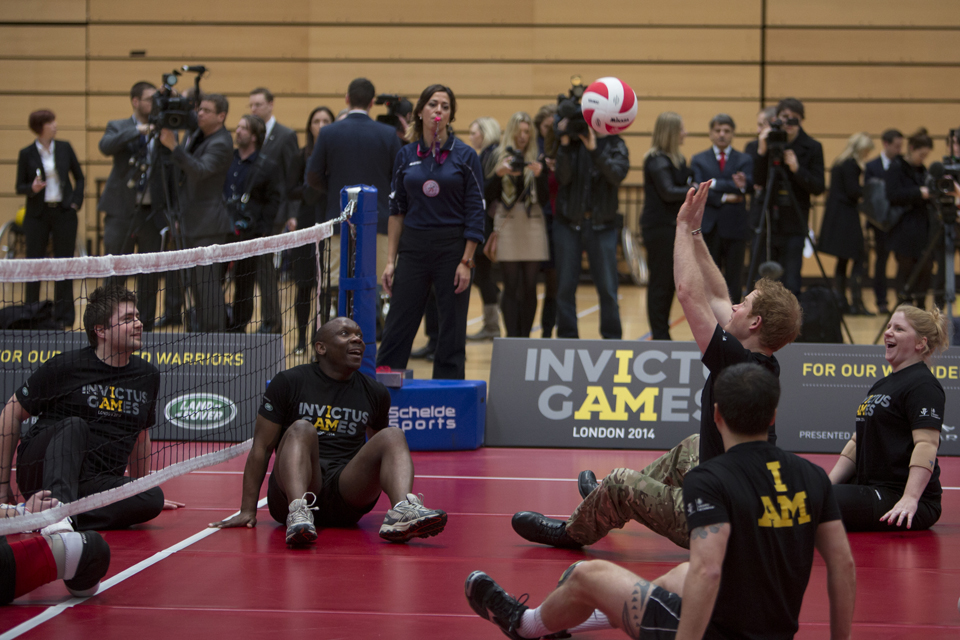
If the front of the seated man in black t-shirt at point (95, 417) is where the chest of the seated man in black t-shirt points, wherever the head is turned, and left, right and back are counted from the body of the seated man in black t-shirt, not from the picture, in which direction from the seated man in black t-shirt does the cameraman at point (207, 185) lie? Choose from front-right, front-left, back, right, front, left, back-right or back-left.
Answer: back-left

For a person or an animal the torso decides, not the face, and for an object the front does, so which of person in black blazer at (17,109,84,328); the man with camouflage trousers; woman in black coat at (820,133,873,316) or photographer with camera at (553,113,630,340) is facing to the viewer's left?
the man with camouflage trousers

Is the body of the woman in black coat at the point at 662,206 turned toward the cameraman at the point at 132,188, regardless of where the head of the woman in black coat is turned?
no

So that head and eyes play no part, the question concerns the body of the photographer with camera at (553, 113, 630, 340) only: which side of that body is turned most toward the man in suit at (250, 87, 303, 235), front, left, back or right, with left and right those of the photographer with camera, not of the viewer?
right

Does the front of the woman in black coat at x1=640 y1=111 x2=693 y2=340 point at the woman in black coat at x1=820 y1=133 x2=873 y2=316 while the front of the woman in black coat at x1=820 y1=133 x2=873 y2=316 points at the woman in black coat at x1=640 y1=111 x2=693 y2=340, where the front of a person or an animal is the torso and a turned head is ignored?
no

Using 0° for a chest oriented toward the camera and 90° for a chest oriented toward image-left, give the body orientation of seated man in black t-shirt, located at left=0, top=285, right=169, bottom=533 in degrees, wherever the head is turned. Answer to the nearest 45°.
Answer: approximately 315°

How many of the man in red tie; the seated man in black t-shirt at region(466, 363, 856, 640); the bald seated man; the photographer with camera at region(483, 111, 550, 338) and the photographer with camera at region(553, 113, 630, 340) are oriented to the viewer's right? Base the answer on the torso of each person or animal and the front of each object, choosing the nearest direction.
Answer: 0

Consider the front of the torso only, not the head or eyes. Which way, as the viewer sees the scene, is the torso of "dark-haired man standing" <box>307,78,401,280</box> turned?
away from the camera

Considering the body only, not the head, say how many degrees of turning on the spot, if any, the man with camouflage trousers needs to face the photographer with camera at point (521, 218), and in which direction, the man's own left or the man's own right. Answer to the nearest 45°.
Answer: approximately 90° to the man's own right

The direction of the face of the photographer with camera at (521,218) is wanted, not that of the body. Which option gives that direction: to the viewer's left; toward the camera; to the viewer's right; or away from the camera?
toward the camera

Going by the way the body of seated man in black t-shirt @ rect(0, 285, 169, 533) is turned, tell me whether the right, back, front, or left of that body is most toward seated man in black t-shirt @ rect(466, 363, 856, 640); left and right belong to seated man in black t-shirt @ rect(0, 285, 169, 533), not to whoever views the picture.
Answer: front

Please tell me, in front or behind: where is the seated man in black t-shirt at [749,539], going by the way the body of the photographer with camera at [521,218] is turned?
in front

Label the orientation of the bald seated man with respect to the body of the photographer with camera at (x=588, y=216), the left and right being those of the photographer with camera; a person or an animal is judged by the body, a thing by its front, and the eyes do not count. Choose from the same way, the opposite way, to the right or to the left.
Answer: the same way

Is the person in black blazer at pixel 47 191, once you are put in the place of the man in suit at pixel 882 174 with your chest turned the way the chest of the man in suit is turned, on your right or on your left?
on your right

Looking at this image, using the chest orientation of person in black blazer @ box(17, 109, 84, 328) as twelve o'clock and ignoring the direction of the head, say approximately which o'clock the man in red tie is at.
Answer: The man in red tie is roughly at 10 o'clock from the person in black blazer.

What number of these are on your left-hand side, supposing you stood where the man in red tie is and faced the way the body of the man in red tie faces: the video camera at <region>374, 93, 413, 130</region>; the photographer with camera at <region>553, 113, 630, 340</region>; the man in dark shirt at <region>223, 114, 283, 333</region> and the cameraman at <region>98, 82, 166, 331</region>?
0

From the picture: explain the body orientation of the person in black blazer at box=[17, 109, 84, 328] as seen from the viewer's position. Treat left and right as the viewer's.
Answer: facing the viewer

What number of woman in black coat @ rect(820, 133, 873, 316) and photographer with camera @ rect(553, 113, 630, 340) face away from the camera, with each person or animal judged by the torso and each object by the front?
0

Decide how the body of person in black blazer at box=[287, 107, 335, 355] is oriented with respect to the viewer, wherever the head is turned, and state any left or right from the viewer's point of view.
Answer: facing the viewer and to the right of the viewer

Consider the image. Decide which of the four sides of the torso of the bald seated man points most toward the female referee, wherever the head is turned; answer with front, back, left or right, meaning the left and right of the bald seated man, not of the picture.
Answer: back
